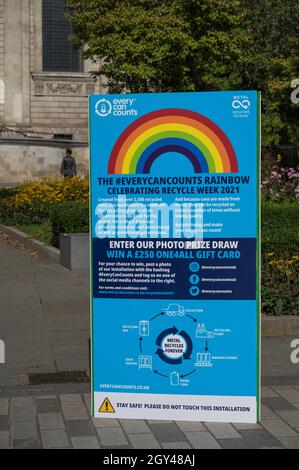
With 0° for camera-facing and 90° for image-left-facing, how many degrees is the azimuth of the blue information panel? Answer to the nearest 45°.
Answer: approximately 0°

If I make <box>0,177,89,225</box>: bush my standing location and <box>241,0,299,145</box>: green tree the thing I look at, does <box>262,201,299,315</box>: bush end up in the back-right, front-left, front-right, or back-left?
back-right

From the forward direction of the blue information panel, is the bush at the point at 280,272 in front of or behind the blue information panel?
behind

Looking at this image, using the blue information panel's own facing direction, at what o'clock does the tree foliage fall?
The tree foliage is roughly at 6 o'clock from the blue information panel.

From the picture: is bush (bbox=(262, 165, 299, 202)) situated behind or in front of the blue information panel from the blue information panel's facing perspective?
behind

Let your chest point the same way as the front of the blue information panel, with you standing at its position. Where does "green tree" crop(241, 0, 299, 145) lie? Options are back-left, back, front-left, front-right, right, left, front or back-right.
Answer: back

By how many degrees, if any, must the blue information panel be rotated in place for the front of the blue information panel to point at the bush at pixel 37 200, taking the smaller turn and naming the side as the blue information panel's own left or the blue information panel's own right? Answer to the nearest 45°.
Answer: approximately 180°

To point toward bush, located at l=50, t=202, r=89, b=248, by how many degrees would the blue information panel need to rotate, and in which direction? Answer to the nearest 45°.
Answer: approximately 180°
